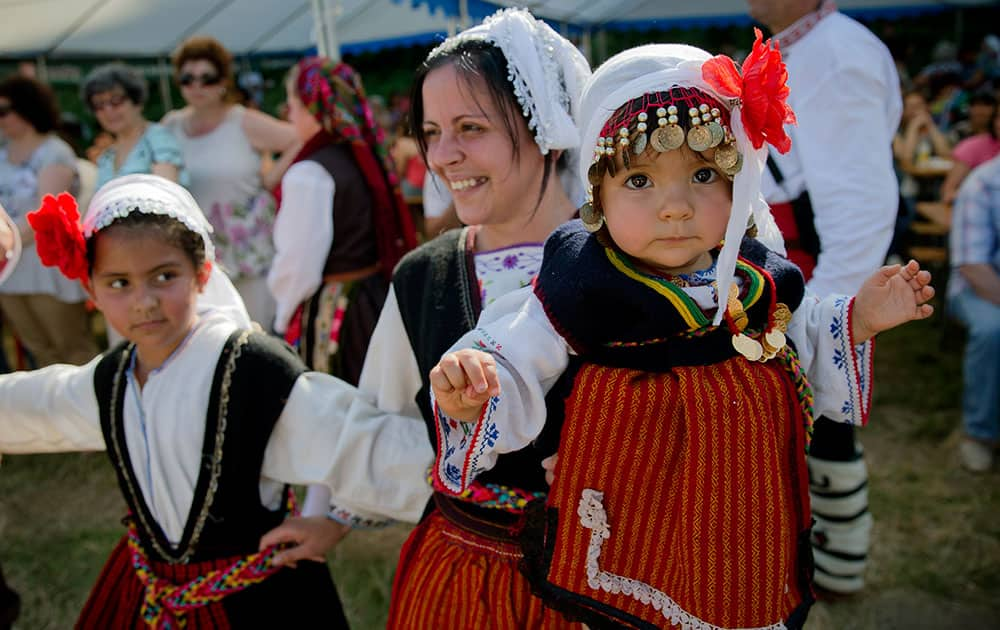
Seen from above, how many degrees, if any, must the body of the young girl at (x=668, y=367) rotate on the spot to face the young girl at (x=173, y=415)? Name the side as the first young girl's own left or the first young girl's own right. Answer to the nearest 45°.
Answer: approximately 90° to the first young girl's own right

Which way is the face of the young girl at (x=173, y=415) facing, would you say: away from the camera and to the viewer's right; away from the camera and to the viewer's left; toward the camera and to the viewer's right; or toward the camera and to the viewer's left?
toward the camera and to the viewer's right

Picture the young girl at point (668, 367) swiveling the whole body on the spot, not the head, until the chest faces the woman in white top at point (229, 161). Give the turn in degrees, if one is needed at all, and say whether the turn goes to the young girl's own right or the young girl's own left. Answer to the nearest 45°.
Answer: approximately 135° to the young girl's own right

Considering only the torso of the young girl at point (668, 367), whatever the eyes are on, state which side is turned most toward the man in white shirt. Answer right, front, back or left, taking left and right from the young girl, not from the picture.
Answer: back

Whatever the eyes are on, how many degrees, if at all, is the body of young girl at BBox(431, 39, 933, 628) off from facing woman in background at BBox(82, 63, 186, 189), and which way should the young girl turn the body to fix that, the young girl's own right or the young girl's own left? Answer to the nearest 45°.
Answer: approximately 135° to the young girl's own right

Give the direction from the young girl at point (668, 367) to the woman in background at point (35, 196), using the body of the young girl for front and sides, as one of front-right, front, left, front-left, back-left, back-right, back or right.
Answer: back-right

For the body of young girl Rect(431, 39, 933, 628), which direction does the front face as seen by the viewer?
toward the camera

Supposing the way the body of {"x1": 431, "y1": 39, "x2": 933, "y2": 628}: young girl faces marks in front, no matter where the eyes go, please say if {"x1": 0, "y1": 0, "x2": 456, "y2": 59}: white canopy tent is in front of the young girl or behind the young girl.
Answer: behind

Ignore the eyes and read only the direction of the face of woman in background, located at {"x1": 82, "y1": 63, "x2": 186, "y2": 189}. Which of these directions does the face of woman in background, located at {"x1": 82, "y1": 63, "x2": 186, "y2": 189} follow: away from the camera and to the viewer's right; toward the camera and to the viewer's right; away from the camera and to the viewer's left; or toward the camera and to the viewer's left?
toward the camera and to the viewer's left
